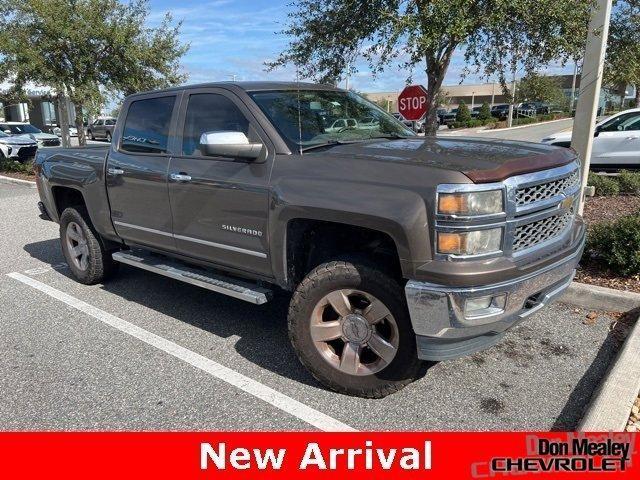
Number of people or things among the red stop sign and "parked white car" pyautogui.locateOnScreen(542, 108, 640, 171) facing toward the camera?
1

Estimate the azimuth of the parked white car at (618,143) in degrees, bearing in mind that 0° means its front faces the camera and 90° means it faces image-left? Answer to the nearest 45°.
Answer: approximately 90°

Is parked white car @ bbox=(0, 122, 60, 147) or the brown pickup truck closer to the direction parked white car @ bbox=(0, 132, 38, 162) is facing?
the brown pickup truck

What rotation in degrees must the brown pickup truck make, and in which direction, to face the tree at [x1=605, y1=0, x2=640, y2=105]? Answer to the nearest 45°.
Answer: approximately 90° to its left

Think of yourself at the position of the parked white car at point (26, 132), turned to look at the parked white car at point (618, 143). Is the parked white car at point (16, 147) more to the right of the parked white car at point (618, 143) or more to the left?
right

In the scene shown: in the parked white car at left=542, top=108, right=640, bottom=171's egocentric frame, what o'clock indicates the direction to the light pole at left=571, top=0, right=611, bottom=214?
The light pole is roughly at 9 o'clock from the parked white car.

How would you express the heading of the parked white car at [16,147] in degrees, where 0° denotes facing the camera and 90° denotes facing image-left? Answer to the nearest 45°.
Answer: approximately 315°

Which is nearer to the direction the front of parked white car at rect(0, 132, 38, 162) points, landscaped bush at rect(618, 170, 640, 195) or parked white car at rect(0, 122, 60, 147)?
the landscaped bush
